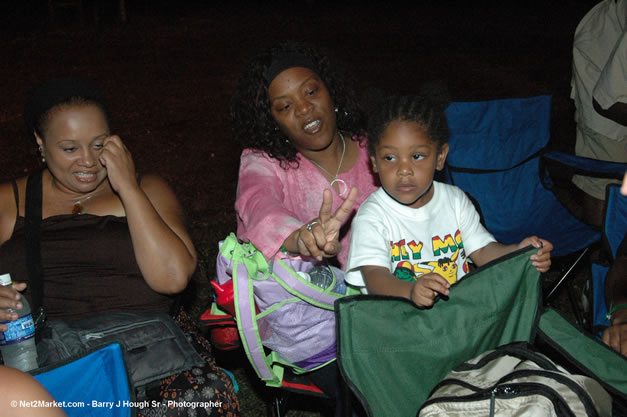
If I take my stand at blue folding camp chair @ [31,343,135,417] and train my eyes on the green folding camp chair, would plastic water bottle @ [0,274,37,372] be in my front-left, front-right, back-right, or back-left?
back-left

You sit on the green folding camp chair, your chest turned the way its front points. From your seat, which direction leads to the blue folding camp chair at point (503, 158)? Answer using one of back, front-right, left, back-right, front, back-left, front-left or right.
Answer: back-left

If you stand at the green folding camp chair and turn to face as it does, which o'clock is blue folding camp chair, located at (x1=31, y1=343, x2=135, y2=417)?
The blue folding camp chair is roughly at 4 o'clock from the green folding camp chair.

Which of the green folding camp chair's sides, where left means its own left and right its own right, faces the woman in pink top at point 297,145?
back

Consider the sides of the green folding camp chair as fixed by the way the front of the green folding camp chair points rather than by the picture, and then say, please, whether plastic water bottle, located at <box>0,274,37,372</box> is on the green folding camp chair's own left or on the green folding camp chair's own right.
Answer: on the green folding camp chair's own right

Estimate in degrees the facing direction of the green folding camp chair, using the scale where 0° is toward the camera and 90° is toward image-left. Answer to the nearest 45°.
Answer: approximately 315°
